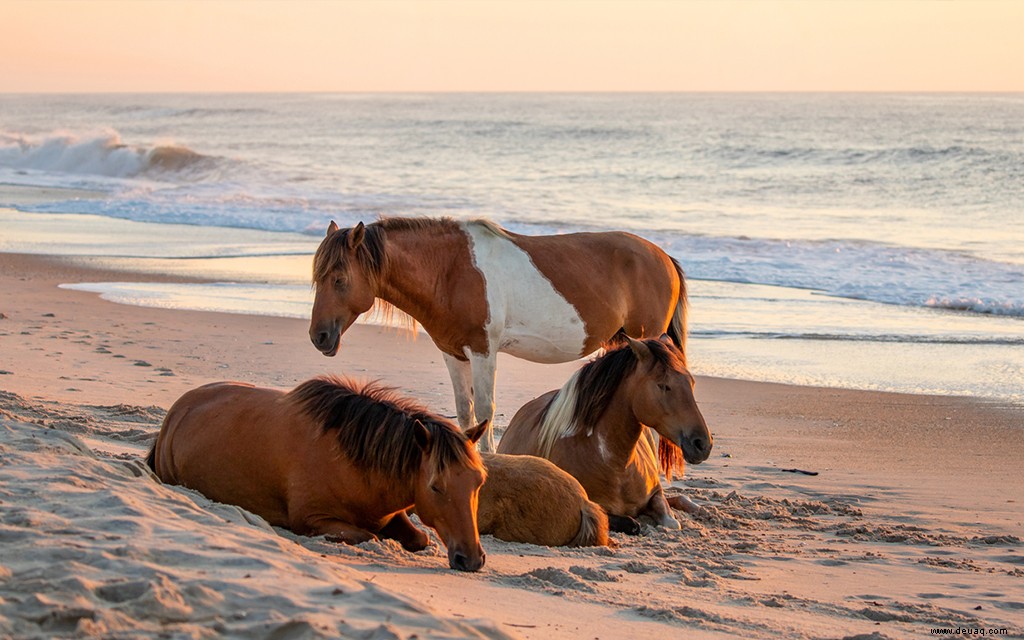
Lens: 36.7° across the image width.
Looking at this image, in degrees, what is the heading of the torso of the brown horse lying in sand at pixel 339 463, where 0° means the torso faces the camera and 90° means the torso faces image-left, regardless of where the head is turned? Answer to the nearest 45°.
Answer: approximately 315°

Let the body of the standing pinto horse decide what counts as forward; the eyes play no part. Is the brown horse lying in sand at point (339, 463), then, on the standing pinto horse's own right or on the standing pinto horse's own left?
on the standing pinto horse's own left

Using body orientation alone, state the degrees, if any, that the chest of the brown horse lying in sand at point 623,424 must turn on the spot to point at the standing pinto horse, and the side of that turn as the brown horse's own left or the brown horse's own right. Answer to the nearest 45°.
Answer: approximately 180°

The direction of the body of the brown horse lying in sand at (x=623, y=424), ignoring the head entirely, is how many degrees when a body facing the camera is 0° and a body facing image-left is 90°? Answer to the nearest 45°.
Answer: approximately 315°

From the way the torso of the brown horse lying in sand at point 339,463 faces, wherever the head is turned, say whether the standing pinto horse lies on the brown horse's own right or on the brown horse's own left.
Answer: on the brown horse's own left

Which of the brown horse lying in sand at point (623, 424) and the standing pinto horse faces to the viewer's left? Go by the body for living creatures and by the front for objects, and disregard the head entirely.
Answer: the standing pinto horse

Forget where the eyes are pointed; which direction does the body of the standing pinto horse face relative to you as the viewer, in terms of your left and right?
facing to the left of the viewer

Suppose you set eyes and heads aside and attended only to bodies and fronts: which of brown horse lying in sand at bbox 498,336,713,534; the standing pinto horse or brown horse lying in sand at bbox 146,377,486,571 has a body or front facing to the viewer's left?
the standing pinto horse

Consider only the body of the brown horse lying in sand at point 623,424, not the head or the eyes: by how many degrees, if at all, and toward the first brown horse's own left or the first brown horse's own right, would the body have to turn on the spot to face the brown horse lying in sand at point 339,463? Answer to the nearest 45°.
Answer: approximately 90° to the first brown horse's own right

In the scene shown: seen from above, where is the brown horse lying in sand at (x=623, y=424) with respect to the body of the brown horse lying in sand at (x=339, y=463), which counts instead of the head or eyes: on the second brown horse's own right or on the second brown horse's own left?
on the second brown horse's own left

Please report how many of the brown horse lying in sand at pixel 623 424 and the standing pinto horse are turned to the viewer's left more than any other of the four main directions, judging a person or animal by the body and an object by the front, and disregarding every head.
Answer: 1
